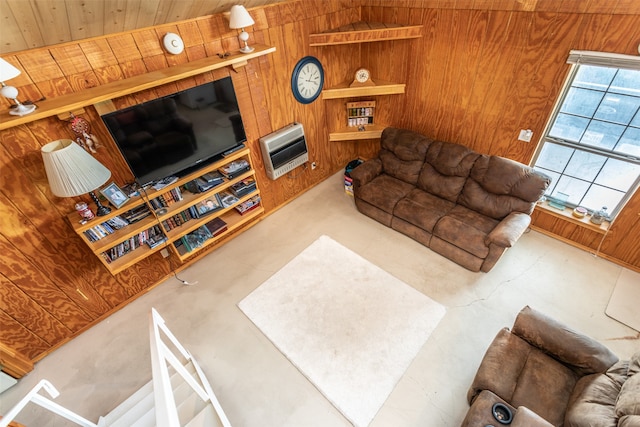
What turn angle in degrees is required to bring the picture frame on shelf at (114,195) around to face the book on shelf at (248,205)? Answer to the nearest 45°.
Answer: approximately 45° to its left

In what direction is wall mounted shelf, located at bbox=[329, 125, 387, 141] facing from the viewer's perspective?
toward the camera

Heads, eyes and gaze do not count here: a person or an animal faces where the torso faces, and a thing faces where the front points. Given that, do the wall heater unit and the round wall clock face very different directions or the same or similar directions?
same or similar directions

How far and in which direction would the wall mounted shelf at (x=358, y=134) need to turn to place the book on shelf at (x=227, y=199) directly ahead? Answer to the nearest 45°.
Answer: approximately 45° to its right

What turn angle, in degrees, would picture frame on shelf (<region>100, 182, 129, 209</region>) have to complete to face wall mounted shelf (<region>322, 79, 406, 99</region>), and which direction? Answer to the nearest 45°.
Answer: approximately 45° to its left

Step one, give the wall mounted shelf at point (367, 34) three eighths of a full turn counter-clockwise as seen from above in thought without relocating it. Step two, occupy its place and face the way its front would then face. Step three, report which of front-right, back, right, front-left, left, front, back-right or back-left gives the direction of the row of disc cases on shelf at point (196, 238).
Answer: back

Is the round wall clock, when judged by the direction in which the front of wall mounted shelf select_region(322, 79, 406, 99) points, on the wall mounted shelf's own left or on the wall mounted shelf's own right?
on the wall mounted shelf's own right

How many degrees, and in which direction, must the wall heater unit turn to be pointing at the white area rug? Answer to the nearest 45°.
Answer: approximately 45° to its right

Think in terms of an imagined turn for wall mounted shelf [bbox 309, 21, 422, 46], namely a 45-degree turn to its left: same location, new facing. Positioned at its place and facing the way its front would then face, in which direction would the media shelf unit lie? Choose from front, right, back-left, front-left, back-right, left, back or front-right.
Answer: right

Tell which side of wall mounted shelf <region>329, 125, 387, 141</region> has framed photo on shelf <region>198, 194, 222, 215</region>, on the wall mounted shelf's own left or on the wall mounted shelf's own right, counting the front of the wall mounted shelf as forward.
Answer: on the wall mounted shelf's own right

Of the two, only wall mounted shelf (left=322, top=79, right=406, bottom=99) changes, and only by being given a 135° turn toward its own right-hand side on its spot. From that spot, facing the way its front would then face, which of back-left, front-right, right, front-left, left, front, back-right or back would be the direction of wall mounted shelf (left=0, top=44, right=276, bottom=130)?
left

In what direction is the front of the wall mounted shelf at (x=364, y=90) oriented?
toward the camera

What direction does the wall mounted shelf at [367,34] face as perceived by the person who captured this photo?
facing the viewer

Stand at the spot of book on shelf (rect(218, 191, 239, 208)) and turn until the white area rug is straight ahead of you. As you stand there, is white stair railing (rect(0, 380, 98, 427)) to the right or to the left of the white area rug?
right

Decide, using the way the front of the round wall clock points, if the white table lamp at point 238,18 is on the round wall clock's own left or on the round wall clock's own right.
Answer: on the round wall clock's own right

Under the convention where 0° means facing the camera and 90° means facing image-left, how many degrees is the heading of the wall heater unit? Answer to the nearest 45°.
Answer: approximately 315°

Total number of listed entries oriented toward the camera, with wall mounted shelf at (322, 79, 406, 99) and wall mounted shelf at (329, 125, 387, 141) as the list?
2

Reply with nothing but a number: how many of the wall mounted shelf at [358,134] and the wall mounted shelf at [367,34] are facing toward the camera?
2

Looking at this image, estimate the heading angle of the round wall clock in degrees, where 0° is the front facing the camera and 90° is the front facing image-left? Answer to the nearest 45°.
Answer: approximately 315°

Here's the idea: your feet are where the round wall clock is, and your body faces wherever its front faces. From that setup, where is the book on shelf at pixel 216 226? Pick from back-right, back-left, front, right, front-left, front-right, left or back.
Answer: right
